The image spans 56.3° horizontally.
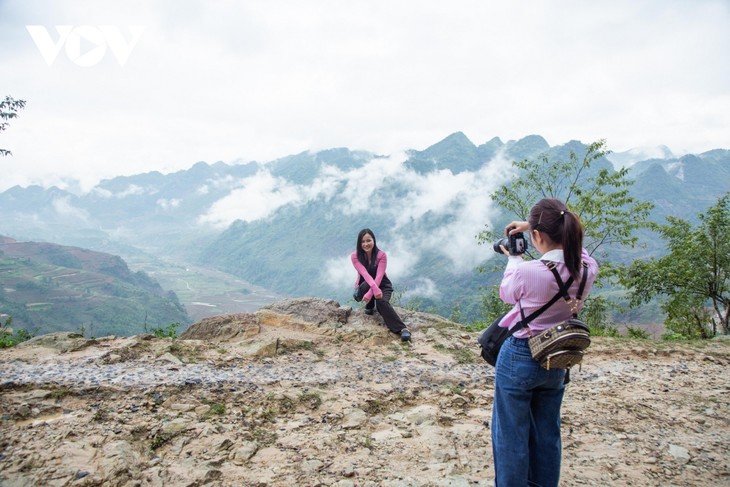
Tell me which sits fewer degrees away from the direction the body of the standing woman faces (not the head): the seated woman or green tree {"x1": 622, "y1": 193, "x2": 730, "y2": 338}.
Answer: the seated woman

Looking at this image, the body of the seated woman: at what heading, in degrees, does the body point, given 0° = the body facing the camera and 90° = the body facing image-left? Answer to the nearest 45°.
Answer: approximately 0°

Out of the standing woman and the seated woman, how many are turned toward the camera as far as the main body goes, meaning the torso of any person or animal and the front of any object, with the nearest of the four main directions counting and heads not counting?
1

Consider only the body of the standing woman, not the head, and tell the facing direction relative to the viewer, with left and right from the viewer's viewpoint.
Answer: facing away from the viewer and to the left of the viewer

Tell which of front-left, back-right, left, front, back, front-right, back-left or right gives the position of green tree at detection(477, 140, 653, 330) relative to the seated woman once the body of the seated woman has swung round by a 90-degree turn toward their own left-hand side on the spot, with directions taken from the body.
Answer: front-left

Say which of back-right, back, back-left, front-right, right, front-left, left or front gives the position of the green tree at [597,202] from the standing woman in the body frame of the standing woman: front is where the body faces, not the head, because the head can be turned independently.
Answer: front-right

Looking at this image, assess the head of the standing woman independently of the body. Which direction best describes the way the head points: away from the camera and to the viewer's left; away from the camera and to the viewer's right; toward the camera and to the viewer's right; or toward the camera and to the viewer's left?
away from the camera and to the viewer's left

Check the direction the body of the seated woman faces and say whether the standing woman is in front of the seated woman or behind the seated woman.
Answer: in front

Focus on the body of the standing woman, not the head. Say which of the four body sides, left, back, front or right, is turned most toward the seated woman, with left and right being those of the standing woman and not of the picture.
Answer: front

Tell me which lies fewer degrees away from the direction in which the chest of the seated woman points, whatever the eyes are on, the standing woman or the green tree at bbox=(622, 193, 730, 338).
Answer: the standing woman

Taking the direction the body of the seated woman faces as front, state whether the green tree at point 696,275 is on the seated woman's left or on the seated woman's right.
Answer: on the seated woman's left
